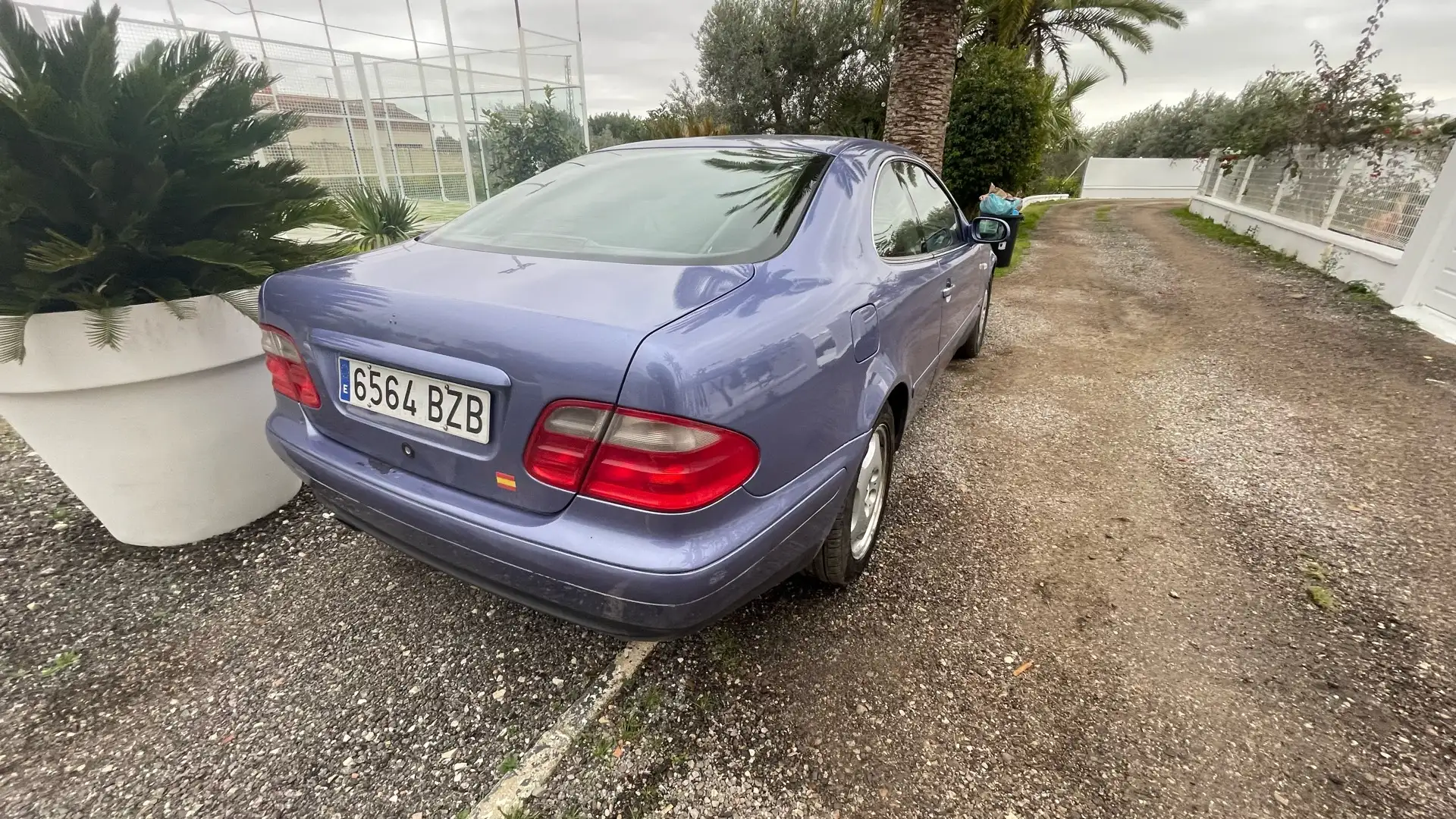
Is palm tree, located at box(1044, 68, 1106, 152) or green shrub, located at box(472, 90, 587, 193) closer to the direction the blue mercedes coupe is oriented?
the palm tree

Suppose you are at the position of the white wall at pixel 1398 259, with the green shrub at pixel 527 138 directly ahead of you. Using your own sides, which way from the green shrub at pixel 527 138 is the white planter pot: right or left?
left

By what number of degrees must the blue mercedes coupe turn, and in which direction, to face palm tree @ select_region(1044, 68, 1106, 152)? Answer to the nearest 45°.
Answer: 0° — it already faces it

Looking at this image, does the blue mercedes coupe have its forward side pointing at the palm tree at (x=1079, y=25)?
yes

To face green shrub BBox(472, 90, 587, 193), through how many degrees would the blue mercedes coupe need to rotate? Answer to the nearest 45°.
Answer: approximately 45° to its left

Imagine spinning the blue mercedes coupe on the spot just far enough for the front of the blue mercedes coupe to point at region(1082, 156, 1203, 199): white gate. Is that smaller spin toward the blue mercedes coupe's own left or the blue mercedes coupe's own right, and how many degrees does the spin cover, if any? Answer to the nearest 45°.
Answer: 0° — it already faces it

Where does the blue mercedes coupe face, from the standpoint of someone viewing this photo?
facing away from the viewer and to the right of the viewer

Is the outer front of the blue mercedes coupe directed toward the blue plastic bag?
yes

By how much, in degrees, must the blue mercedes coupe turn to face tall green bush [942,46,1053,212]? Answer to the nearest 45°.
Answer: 0° — it already faces it
